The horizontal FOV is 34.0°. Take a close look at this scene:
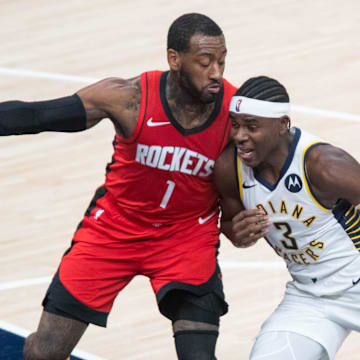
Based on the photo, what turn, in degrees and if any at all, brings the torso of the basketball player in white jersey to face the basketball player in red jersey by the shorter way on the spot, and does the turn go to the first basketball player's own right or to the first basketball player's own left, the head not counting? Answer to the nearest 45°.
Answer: approximately 45° to the first basketball player's own right

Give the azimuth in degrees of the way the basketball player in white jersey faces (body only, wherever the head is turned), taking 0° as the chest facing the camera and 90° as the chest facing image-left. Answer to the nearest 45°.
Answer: approximately 45°

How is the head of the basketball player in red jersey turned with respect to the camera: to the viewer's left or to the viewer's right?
to the viewer's right
